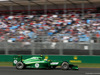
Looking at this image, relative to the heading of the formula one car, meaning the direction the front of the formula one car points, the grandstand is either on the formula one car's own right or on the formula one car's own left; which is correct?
on the formula one car's own left

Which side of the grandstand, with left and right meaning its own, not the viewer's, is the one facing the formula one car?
front

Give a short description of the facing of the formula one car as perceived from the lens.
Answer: facing to the right of the viewer

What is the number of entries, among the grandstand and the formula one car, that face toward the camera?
1

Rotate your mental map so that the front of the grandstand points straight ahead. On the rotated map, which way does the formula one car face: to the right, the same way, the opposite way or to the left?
to the left

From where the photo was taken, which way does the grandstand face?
toward the camera
